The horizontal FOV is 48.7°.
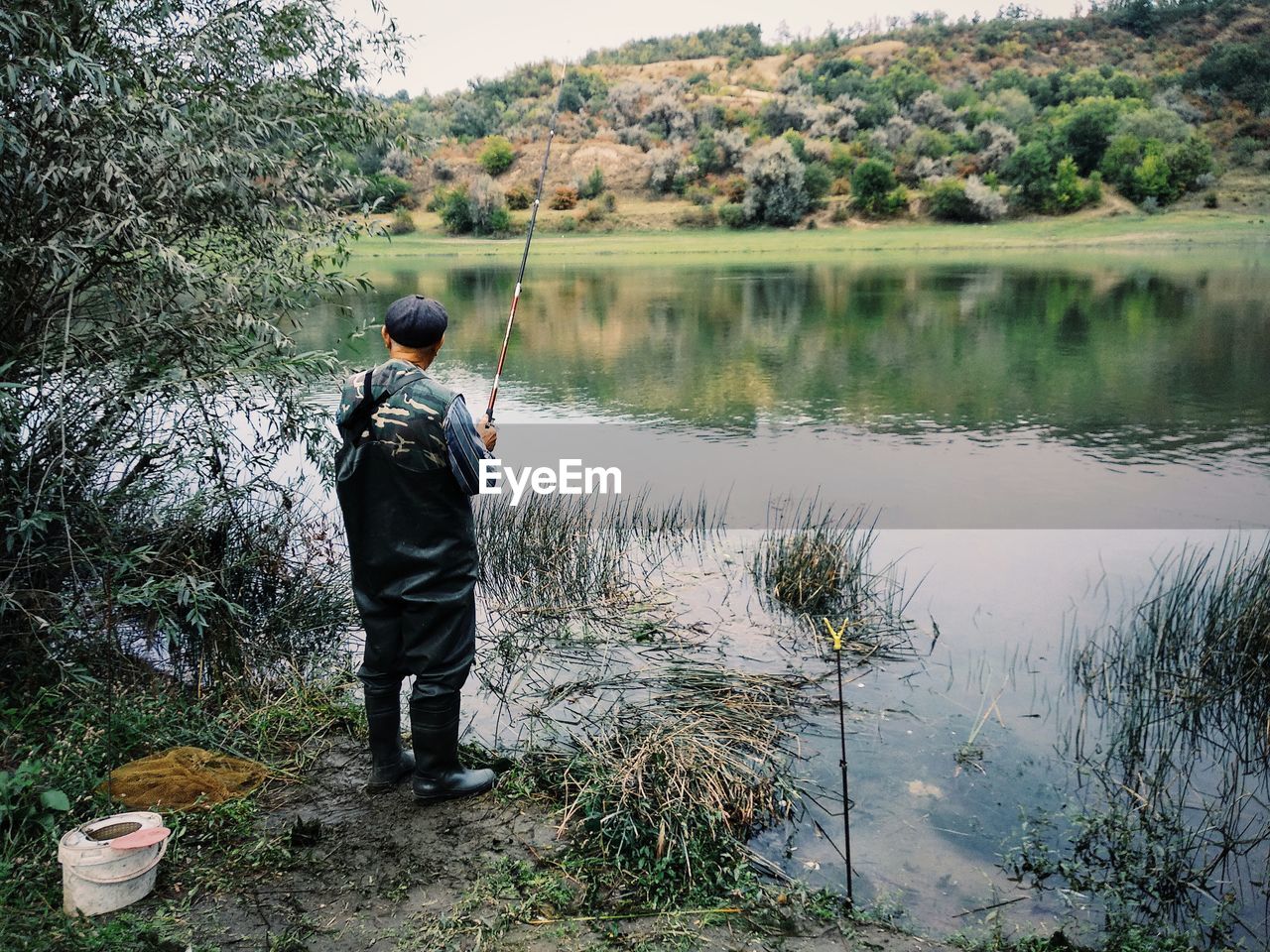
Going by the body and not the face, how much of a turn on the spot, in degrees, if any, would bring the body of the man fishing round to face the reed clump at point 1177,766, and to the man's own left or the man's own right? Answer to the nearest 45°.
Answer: approximately 45° to the man's own right

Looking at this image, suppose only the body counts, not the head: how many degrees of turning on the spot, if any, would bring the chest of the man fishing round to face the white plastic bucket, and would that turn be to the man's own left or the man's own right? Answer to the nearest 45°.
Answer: approximately 180°

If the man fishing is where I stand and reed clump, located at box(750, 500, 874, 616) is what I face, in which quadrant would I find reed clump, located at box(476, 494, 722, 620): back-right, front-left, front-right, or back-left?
front-left

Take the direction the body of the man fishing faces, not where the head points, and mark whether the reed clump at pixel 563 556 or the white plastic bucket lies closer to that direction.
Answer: the reed clump

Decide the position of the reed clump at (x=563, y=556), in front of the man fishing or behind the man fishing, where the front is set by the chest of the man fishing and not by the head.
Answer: in front

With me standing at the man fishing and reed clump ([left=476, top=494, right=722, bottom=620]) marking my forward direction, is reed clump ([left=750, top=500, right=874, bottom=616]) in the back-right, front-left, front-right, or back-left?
front-right

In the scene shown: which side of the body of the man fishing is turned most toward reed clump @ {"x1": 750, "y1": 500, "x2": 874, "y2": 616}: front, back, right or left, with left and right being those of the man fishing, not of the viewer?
front

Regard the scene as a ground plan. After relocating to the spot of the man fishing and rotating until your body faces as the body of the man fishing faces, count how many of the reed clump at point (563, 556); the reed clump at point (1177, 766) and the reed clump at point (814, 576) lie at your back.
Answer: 0

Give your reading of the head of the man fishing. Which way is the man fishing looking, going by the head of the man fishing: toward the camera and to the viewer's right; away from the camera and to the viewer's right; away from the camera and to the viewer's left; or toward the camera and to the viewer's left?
away from the camera and to the viewer's right

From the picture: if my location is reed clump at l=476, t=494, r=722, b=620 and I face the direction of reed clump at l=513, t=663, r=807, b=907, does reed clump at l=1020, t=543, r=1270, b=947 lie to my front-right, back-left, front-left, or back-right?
front-left

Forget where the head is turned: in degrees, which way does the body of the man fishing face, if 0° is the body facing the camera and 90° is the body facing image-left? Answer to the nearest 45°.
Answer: approximately 225°

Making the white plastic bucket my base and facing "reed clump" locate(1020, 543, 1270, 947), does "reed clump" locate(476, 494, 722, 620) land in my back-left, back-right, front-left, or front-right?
front-left
